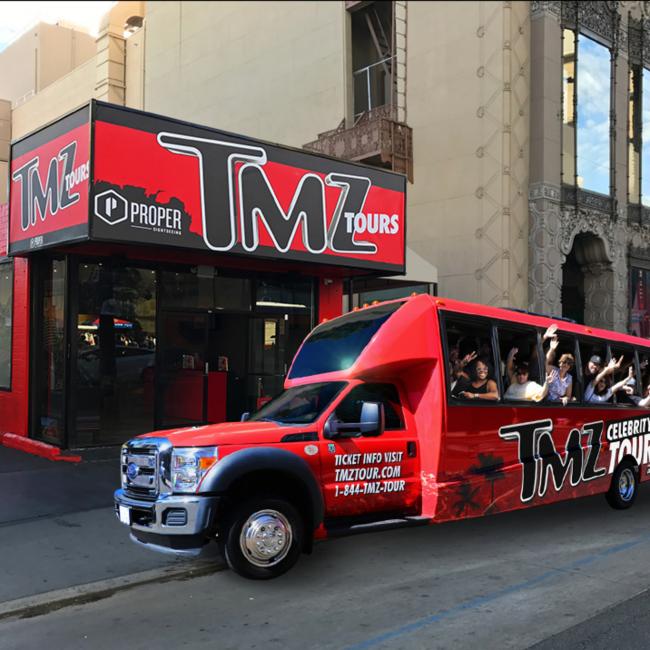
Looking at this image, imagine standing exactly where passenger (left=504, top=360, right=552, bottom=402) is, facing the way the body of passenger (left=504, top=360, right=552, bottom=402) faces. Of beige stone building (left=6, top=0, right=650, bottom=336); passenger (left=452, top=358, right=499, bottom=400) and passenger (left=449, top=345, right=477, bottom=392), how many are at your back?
1

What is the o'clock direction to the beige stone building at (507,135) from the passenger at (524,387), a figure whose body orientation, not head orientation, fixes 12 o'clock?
The beige stone building is roughly at 6 o'clock from the passenger.

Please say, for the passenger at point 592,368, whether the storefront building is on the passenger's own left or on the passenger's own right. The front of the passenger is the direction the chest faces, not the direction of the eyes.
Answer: on the passenger's own right

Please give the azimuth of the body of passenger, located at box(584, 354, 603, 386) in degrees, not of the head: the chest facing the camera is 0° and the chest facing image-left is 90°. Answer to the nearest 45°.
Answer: approximately 0°

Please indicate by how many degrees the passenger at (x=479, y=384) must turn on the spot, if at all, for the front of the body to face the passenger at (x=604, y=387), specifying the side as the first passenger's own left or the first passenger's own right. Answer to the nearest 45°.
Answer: approximately 135° to the first passenger's own left

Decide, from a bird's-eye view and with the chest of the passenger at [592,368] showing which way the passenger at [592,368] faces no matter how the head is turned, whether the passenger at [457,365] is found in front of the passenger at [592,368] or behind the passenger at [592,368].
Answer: in front

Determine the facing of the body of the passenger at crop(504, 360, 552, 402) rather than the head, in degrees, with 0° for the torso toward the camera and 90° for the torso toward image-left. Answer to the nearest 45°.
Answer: approximately 0°

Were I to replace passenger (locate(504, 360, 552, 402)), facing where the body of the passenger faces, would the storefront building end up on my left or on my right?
on my right

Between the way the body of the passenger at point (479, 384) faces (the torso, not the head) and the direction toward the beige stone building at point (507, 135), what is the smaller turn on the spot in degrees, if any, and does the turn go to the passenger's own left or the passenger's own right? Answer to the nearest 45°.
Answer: approximately 180°
